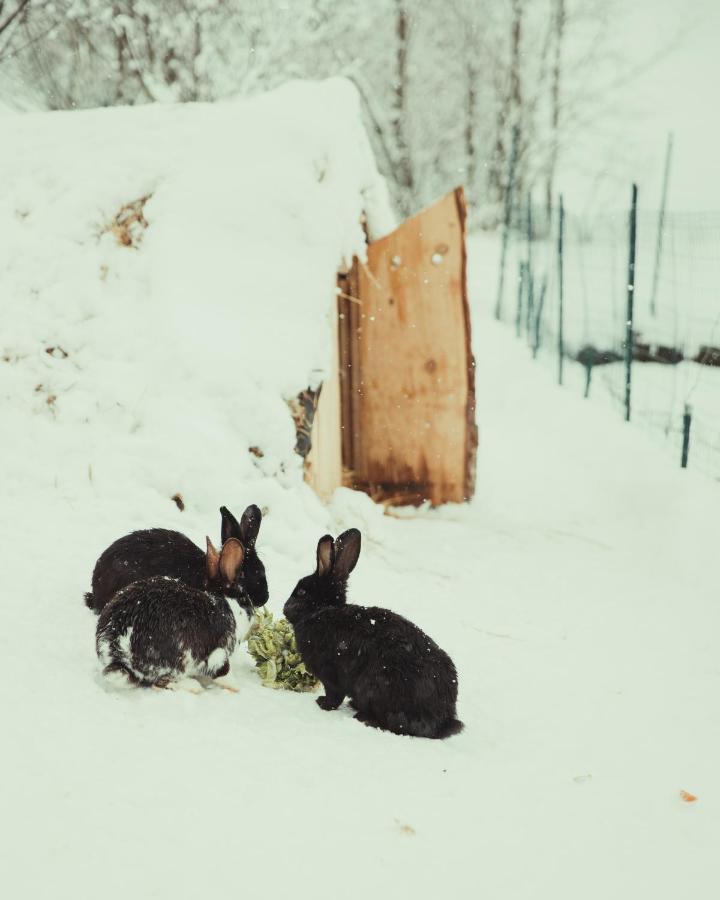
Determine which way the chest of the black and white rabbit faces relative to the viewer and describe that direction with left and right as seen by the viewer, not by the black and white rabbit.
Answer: facing to the right of the viewer

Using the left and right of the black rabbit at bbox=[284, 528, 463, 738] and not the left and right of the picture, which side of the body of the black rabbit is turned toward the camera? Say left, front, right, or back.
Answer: left

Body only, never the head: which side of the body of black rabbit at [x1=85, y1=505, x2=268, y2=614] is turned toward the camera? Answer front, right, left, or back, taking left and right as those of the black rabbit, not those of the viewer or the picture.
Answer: right

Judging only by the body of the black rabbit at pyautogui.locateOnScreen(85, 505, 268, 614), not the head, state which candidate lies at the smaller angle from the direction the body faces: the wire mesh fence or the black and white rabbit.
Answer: the wire mesh fence

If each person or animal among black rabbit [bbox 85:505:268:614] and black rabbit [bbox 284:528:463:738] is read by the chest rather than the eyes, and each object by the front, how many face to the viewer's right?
1

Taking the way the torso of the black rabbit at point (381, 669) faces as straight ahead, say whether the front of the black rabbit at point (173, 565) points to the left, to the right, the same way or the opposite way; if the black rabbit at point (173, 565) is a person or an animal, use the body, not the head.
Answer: the opposite way

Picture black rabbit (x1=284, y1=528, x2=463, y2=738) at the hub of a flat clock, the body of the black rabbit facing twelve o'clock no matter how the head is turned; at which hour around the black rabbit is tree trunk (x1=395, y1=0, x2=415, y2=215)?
The tree trunk is roughly at 3 o'clock from the black rabbit.

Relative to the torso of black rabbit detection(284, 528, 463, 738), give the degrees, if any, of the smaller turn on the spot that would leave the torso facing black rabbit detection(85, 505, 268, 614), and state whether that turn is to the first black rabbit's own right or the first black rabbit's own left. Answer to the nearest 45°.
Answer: approximately 45° to the first black rabbit's own right

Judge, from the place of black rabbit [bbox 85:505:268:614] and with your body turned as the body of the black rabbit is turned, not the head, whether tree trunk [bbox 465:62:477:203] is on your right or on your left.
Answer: on your left

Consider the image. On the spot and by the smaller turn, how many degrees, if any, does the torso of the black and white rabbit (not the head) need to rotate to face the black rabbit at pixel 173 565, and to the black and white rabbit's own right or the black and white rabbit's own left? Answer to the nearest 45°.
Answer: approximately 90° to the black and white rabbit's own left
